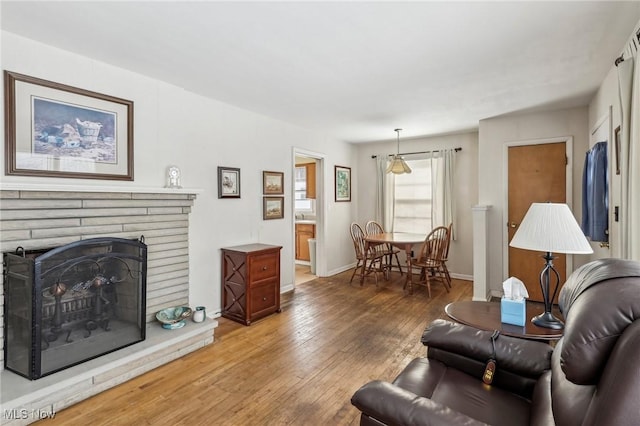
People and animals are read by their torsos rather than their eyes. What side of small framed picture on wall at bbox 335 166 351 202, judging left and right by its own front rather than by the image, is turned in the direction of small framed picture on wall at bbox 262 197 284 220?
right

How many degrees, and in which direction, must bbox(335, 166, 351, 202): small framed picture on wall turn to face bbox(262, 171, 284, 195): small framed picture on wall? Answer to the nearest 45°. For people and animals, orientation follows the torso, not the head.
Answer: approximately 90° to its right

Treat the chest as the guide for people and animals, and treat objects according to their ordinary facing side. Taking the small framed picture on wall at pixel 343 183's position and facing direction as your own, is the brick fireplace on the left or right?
on its right

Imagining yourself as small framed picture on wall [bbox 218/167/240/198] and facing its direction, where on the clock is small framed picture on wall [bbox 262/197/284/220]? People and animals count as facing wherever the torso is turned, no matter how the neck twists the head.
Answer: small framed picture on wall [bbox 262/197/284/220] is roughly at 9 o'clock from small framed picture on wall [bbox 218/167/240/198].

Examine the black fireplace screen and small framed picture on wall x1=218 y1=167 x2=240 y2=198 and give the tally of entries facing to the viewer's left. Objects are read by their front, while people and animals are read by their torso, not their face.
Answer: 0

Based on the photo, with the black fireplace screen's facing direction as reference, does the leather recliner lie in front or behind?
in front

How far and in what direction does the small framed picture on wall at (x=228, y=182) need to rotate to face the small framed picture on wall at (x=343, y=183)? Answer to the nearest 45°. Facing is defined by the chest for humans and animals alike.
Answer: approximately 90° to its left

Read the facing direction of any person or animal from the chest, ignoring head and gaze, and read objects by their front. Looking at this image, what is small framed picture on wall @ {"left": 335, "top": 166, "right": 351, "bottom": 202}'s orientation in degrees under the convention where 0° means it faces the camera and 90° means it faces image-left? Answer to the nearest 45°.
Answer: approximately 315°

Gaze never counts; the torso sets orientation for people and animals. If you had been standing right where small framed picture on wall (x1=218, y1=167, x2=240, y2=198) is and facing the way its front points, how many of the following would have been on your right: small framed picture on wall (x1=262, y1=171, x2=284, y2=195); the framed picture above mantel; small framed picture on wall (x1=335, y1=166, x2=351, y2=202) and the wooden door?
1

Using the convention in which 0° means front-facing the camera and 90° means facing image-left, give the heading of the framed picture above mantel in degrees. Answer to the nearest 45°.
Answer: approximately 315°

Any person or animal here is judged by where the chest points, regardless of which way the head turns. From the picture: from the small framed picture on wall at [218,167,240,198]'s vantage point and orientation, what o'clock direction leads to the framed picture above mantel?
The framed picture above mantel is roughly at 3 o'clock from the small framed picture on wall.
